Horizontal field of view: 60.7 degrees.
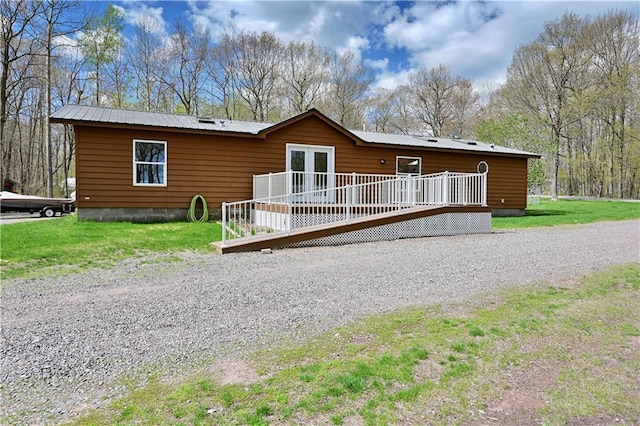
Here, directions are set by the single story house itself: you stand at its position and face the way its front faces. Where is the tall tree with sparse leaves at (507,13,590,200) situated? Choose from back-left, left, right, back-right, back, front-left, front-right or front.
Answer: back-left

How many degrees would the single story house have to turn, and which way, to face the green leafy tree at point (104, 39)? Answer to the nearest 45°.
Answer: approximately 135° to its right

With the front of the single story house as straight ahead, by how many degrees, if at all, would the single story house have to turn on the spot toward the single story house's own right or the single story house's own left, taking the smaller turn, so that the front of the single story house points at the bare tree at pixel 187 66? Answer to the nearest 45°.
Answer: approximately 180°

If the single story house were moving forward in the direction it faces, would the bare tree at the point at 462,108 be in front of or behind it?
behind

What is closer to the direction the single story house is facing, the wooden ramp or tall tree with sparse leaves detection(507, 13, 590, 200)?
the wooden ramp

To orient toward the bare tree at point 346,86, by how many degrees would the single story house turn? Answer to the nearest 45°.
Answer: approximately 180°

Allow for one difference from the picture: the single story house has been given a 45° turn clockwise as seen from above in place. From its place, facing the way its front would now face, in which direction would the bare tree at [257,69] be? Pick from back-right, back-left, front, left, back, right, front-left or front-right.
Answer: back-right

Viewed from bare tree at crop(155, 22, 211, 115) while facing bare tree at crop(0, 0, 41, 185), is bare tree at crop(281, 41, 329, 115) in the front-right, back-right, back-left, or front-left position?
back-left

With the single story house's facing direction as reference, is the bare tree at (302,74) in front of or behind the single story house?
behind

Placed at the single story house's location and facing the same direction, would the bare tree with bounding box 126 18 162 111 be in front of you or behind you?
behind

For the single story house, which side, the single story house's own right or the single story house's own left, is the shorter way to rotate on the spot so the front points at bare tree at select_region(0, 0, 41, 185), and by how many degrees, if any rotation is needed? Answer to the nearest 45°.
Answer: approximately 135° to the single story house's own right

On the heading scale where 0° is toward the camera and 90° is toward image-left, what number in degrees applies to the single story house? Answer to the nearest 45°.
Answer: approximately 0°

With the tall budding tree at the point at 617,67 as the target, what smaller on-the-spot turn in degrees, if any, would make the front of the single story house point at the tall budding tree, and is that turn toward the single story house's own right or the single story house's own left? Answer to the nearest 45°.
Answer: approximately 135° to the single story house's own left

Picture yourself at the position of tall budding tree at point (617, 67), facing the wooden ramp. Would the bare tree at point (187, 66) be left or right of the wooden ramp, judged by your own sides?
right
